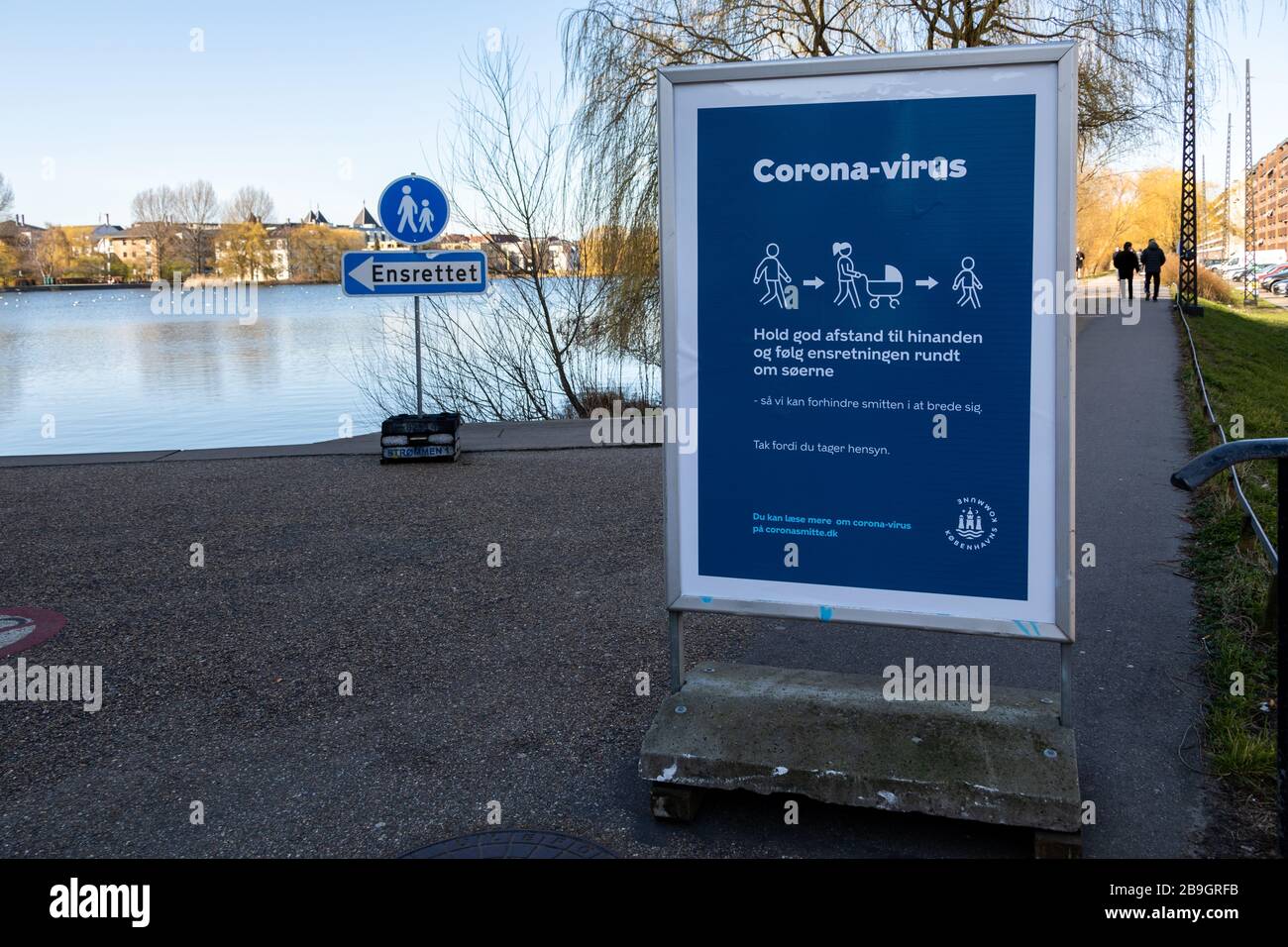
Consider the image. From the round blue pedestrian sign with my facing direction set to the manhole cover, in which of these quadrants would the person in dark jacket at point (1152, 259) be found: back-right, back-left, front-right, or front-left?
back-left

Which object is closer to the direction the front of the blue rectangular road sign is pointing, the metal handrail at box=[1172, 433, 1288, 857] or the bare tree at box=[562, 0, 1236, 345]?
the metal handrail

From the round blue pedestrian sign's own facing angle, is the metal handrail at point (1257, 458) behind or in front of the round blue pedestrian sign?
in front

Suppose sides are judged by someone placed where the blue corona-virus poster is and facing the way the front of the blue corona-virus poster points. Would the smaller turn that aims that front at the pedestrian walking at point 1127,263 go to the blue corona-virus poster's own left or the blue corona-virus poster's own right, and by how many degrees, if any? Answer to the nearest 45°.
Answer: approximately 180°

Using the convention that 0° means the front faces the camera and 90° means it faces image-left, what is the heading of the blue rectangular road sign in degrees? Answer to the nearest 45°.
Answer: approximately 0°

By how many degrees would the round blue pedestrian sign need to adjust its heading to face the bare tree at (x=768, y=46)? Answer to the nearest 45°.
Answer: approximately 135° to its left

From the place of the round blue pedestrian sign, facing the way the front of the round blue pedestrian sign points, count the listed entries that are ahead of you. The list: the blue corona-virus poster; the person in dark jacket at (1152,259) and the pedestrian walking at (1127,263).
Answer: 1
